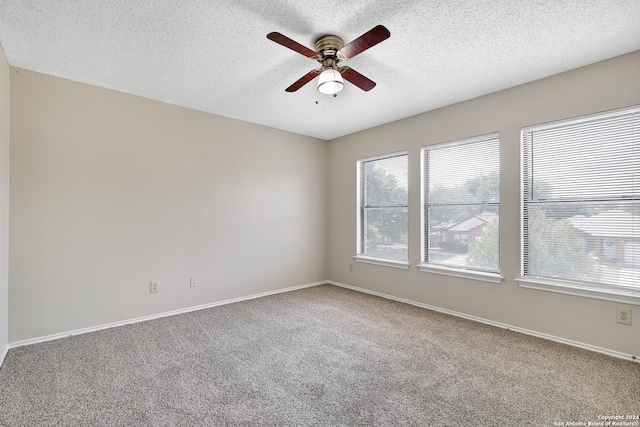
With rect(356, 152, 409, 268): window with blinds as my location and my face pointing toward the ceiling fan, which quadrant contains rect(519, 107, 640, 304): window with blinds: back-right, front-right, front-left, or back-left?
front-left

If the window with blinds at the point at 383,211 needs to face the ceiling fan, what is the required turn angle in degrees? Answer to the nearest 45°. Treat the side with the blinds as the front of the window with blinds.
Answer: approximately 45° to its left

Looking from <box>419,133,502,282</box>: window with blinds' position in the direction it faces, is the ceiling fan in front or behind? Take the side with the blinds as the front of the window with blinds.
in front

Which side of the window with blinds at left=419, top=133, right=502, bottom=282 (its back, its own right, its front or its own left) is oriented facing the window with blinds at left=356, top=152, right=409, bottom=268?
right

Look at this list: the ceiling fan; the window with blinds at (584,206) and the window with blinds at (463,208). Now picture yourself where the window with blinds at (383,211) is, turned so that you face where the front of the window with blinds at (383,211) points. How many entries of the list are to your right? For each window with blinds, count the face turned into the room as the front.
0

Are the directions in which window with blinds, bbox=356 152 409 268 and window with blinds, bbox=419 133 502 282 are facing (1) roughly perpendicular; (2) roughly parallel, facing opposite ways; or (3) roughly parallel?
roughly parallel

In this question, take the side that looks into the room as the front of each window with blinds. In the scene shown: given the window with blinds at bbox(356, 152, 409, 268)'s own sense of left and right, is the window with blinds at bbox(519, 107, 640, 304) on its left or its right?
on its left

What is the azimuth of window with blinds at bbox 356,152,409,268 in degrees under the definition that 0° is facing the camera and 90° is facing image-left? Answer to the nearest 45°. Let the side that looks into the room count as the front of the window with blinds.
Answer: approximately 45°

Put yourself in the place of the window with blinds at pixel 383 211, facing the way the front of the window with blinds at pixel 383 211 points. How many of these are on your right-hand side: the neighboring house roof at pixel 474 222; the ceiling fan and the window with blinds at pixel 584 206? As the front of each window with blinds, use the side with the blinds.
0

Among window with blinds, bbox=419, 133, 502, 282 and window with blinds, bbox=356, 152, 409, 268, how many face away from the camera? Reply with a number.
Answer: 0
